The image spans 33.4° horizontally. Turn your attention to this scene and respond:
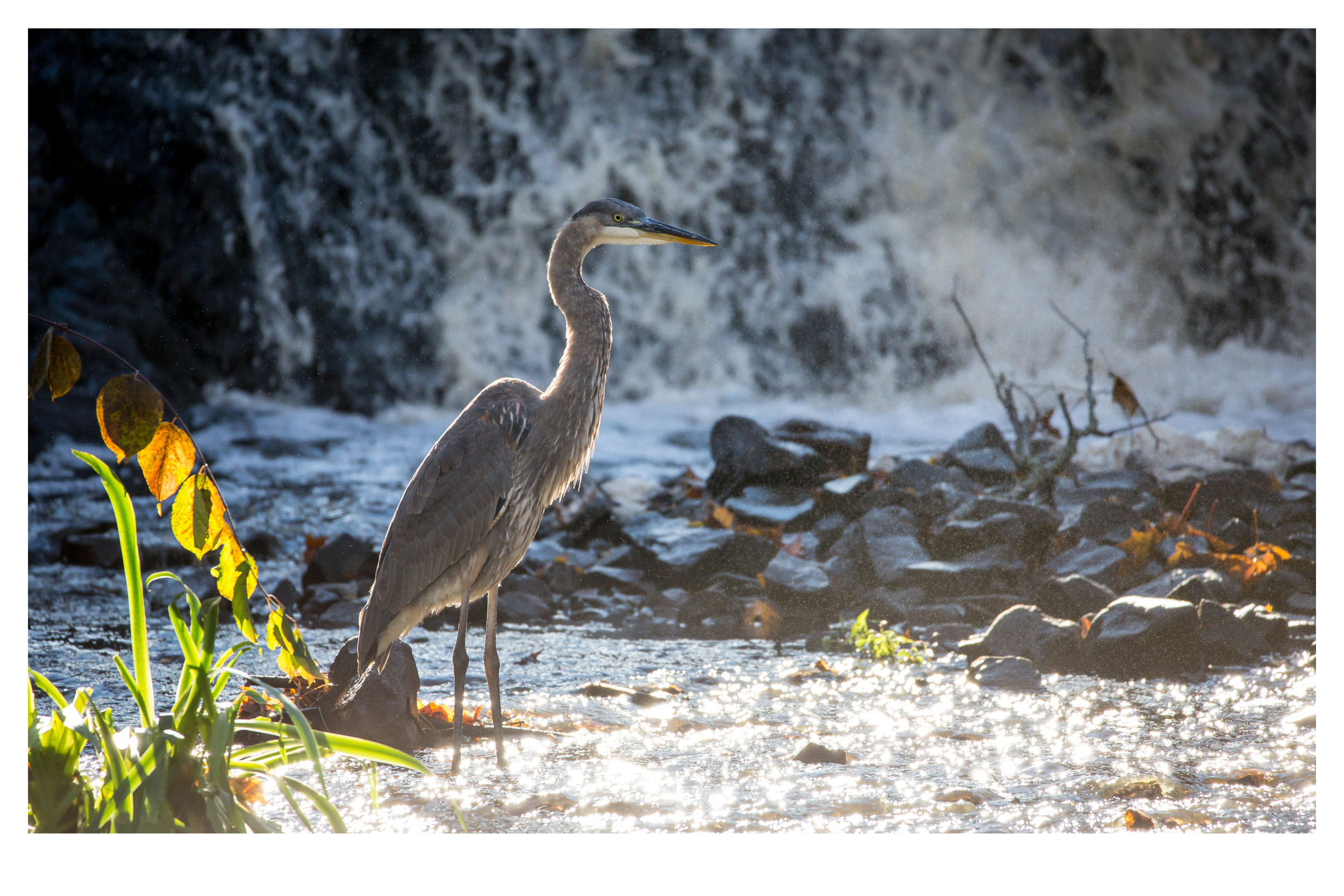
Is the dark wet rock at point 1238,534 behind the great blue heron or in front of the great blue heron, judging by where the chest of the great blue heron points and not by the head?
in front

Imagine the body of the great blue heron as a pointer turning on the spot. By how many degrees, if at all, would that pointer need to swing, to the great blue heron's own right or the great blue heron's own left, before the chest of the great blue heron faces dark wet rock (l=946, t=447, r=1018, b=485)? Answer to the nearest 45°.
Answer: approximately 45° to the great blue heron's own left

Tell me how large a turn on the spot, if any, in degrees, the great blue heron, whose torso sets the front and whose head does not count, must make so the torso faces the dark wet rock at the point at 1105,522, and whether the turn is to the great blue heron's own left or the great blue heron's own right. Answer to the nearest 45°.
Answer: approximately 45° to the great blue heron's own left

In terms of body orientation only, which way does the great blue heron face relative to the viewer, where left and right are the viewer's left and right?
facing to the right of the viewer

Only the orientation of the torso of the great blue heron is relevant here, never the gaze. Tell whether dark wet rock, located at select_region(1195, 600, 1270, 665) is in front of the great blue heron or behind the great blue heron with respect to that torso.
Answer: in front
